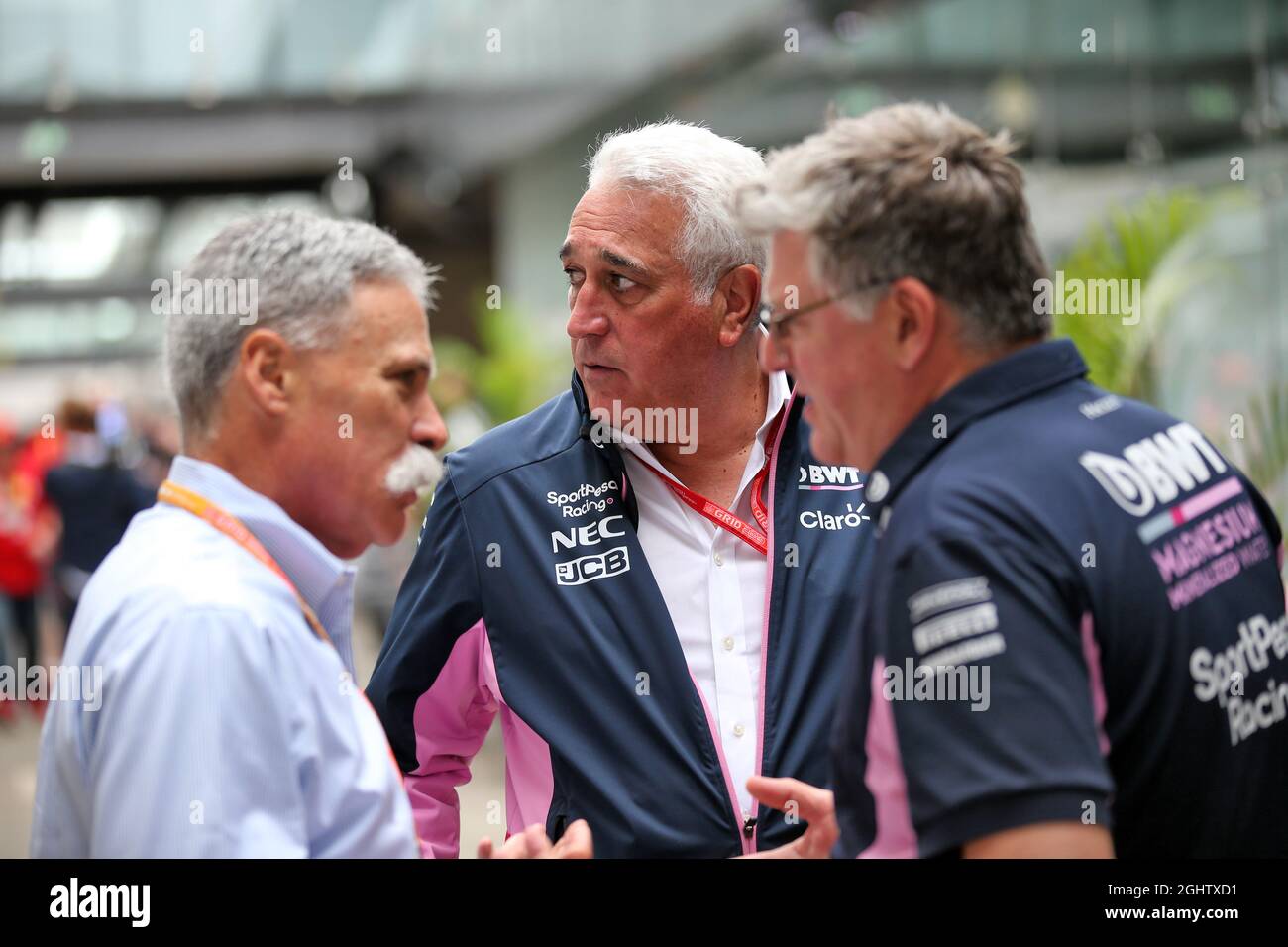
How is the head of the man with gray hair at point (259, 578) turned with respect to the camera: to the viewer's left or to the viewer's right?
to the viewer's right

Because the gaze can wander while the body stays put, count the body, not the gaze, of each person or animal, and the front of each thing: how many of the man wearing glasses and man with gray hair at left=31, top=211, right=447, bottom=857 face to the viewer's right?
1

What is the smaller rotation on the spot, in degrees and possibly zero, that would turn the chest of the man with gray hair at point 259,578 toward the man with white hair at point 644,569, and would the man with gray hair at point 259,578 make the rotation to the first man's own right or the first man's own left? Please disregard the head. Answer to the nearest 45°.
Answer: approximately 45° to the first man's own left

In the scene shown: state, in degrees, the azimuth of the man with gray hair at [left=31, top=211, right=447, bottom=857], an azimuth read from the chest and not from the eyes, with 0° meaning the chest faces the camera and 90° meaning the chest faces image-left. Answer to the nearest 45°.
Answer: approximately 270°

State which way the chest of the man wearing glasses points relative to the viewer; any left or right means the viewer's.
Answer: facing away from the viewer and to the left of the viewer
